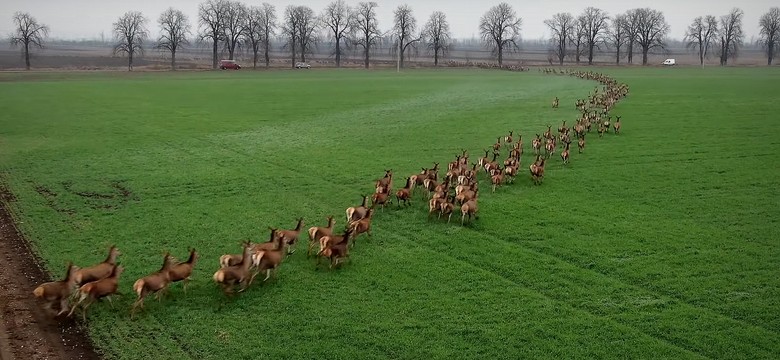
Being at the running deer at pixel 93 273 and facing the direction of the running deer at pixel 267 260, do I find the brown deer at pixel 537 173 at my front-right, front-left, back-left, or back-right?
front-left

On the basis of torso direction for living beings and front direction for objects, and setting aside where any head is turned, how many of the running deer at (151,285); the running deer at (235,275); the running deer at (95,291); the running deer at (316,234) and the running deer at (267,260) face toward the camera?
0

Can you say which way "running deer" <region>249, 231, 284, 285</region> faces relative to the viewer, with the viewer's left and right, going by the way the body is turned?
facing away from the viewer and to the right of the viewer

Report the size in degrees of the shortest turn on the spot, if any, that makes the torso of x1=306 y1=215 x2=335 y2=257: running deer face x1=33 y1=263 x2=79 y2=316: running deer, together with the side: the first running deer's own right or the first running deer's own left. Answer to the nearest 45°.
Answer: approximately 180°

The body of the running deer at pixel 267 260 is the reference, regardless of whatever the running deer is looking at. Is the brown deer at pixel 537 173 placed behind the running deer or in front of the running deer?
in front

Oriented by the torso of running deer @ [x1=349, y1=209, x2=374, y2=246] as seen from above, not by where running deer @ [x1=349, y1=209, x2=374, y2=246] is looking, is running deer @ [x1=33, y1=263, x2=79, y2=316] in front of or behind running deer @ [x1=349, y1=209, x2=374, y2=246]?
behind

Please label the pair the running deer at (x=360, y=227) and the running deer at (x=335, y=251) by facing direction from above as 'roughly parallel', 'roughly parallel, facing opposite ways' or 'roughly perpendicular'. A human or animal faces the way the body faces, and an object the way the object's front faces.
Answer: roughly parallel

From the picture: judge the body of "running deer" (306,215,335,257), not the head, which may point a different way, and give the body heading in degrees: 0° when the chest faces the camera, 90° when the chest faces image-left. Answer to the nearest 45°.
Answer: approximately 225°

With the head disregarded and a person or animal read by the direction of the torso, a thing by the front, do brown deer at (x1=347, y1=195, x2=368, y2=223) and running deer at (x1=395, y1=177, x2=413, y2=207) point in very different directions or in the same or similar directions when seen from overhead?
same or similar directions

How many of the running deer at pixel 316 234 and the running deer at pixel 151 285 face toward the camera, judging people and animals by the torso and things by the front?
0

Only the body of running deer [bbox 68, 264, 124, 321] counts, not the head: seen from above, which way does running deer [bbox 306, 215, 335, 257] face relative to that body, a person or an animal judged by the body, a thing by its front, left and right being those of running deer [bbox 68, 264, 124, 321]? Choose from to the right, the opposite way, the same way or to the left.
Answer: the same way

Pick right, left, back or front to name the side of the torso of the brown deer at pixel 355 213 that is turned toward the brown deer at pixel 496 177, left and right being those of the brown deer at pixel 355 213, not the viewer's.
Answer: front

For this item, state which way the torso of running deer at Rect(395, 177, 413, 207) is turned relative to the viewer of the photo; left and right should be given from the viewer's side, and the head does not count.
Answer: facing away from the viewer and to the right of the viewer

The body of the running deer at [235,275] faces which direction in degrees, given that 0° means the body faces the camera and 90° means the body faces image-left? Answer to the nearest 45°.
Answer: approximately 225°

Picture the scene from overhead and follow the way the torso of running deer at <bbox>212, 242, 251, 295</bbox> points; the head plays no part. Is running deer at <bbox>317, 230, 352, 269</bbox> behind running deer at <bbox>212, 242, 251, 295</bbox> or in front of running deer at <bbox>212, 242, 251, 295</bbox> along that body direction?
in front

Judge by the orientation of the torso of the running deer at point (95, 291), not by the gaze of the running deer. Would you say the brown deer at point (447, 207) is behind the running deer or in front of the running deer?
in front

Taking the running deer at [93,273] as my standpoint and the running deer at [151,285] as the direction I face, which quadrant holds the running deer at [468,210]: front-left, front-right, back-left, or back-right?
front-left

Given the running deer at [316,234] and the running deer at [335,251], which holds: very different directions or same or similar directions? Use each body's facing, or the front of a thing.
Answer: same or similar directions
